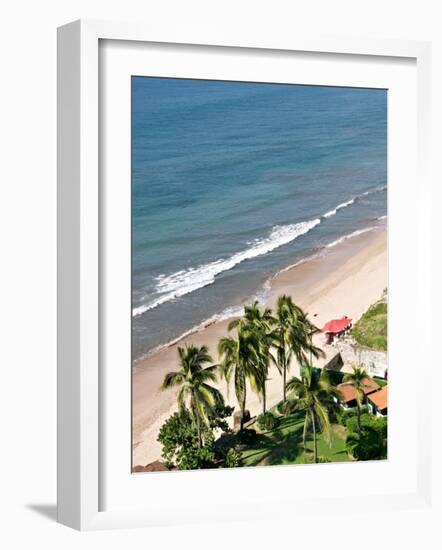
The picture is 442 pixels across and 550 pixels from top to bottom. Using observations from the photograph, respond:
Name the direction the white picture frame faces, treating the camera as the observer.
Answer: facing the viewer and to the right of the viewer
